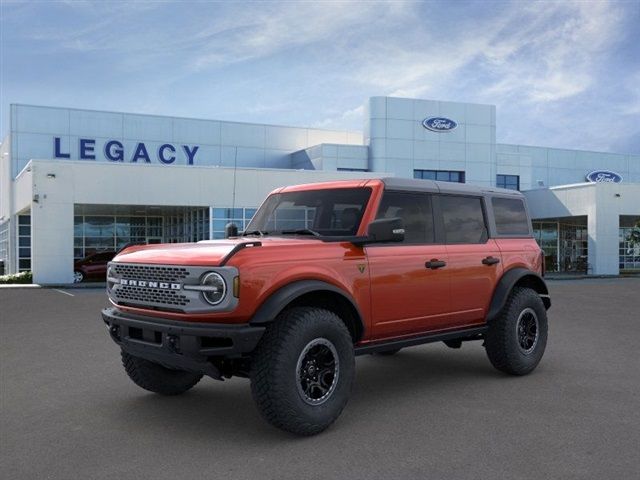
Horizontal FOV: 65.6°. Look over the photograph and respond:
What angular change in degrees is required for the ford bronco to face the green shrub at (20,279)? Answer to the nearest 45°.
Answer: approximately 90° to its right

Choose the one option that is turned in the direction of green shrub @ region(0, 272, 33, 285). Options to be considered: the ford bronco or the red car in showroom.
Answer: the red car in showroom

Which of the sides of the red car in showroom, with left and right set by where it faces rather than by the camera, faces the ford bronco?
left

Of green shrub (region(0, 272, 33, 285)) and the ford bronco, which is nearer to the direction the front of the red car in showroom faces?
the green shrub

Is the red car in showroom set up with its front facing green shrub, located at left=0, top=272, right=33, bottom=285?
yes

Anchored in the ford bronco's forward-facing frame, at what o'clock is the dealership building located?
The dealership building is roughly at 4 o'clock from the ford bronco.

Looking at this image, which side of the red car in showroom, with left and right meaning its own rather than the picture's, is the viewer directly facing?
left

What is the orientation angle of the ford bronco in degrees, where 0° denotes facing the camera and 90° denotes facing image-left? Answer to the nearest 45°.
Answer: approximately 45°
